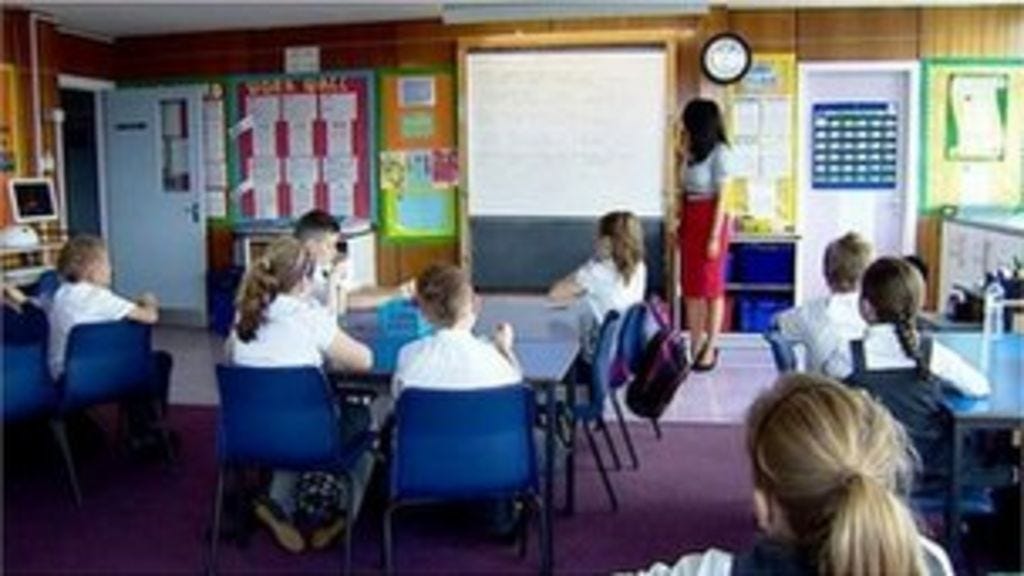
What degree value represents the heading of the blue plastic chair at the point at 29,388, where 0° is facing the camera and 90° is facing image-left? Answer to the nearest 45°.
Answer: approximately 180°

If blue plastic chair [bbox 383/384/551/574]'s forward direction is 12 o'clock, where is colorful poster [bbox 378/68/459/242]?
The colorful poster is roughly at 12 o'clock from the blue plastic chair.

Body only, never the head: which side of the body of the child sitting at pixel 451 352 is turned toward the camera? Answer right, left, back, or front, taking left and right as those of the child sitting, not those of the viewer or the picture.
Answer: back

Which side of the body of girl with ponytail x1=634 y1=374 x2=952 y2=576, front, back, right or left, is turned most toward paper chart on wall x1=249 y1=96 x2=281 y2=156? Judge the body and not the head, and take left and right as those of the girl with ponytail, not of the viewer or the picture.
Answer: front

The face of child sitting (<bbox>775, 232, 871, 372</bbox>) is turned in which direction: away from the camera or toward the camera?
away from the camera

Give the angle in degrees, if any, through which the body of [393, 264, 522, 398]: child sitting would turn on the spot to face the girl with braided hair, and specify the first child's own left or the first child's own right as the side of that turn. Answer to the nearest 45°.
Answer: approximately 90° to the first child's own right

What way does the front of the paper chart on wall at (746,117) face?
toward the camera

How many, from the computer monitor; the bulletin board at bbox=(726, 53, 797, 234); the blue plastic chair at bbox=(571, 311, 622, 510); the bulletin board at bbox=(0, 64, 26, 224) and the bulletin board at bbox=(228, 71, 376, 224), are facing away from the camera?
0

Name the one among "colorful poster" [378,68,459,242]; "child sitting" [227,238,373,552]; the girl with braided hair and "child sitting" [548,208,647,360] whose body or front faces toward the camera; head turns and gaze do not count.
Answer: the colorful poster

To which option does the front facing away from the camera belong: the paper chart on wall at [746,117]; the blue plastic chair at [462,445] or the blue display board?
the blue plastic chair

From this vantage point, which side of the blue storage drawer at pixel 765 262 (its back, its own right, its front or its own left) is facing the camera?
front

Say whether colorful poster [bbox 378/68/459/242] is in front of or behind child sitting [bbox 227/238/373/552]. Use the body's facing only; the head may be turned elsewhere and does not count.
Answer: in front

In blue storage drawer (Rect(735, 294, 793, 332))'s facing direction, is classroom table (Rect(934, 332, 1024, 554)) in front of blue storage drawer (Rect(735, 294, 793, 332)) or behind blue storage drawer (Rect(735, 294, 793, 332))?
in front

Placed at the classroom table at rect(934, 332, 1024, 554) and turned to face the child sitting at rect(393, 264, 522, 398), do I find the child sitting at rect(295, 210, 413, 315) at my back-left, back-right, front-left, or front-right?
front-right

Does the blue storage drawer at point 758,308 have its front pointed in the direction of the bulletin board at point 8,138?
no

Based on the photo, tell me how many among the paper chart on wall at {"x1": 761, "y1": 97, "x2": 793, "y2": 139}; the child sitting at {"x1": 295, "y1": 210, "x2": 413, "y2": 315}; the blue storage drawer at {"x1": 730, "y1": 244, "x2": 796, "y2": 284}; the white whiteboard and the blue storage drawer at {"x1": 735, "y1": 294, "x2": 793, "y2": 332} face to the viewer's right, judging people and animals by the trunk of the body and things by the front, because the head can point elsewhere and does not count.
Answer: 1

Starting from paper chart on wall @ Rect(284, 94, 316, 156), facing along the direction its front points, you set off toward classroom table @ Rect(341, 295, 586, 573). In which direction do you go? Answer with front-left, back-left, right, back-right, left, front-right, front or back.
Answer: front

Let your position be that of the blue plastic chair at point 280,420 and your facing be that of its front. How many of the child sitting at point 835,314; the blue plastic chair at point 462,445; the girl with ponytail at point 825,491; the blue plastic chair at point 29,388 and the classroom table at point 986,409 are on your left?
1

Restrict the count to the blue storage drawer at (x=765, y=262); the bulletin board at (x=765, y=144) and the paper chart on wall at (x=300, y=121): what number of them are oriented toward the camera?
3
